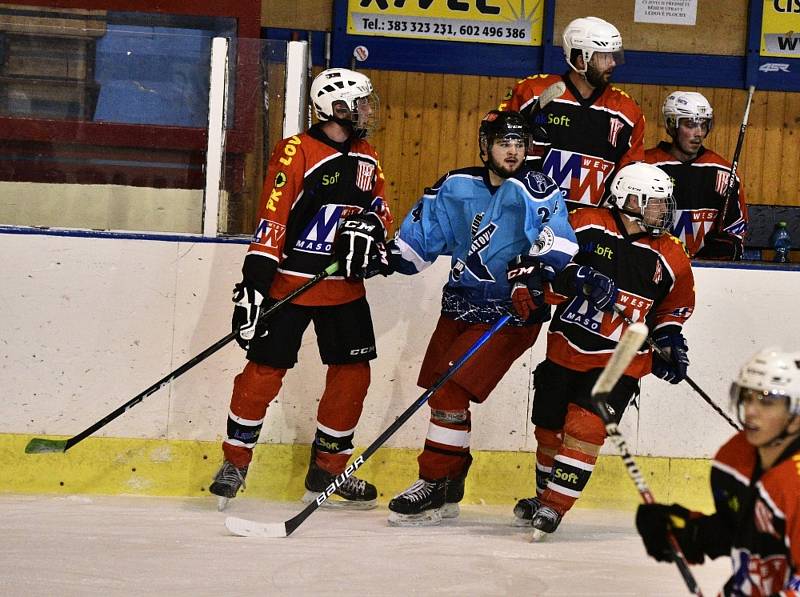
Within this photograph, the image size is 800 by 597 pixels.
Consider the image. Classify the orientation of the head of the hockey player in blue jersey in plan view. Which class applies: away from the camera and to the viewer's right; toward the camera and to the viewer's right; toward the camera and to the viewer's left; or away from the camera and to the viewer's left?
toward the camera and to the viewer's right

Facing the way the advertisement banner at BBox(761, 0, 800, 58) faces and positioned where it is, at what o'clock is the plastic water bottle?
The plastic water bottle is roughly at 12 o'clock from the advertisement banner.

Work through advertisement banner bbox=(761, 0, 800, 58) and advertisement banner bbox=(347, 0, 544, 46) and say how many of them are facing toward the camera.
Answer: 2

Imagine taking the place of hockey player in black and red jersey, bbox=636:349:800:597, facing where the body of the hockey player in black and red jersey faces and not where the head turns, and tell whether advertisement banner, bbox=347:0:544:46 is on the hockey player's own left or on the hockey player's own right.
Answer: on the hockey player's own right

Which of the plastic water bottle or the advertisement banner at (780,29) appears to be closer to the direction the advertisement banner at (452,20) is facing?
the plastic water bottle

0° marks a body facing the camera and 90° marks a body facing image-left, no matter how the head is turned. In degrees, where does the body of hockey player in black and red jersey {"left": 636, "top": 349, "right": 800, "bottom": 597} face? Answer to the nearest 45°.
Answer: approximately 45°

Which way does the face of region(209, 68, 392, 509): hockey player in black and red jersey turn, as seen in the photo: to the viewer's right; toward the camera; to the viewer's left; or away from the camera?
to the viewer's right

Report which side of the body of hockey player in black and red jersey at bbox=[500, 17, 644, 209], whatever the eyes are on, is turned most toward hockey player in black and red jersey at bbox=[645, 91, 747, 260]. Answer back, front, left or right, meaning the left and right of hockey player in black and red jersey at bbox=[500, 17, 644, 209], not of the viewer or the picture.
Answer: left

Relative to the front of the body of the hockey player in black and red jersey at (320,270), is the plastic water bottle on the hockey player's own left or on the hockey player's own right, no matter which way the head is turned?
on the hockey player's own left

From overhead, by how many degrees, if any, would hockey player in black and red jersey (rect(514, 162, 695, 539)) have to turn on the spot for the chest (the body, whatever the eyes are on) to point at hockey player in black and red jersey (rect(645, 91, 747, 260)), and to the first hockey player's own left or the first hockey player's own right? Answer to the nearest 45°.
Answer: approximately 135° to the first hockey player's own left

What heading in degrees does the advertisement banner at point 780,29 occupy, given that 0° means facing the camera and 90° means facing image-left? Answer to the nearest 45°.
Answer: approximately 0°

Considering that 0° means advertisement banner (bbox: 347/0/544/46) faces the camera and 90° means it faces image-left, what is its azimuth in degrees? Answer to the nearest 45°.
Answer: approximately 0°

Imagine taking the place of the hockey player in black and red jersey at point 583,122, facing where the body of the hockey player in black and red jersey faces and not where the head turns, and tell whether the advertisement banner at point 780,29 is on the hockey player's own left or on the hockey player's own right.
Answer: on the hockey player's own left
